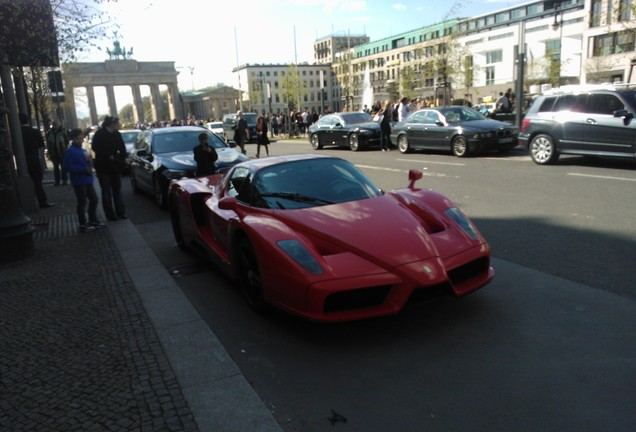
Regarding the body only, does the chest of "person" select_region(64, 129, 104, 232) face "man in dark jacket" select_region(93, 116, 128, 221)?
no

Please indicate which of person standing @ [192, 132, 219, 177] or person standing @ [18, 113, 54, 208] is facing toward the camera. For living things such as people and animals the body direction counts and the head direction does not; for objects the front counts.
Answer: person standing @ [192, 132, 219, 177]

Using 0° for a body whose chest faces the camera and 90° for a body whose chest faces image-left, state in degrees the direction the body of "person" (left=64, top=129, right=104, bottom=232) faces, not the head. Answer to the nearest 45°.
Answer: approximately 315°

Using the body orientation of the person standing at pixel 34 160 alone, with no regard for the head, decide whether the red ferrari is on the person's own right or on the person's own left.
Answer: on the person's own right

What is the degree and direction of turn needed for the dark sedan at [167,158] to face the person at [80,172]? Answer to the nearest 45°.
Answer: approximately 90° to its right

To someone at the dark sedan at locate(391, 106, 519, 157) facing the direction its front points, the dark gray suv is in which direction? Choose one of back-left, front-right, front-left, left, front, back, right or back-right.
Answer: front

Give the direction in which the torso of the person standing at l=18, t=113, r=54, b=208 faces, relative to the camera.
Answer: to the viewer's right

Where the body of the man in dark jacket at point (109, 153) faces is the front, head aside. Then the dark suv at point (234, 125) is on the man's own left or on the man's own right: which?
on the man's own left

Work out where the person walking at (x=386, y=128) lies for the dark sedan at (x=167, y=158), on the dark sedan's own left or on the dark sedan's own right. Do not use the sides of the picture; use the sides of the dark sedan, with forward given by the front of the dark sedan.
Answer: on the dark sedan's own left

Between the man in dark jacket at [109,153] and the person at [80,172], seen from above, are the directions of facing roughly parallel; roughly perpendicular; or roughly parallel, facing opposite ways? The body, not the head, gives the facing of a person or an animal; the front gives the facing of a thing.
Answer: roughly parallel

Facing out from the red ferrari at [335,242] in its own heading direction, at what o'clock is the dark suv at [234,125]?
The dark suv is roughly at 7 o'clock from the red ferrari.

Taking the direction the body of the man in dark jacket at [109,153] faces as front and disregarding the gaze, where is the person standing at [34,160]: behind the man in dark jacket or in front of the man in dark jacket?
behind

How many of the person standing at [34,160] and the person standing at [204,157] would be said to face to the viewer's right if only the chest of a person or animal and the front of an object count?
1

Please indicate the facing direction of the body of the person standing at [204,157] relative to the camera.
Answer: toward the camera

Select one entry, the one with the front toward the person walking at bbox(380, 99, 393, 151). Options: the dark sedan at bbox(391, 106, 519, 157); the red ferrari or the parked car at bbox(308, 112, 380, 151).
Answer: the parked car
